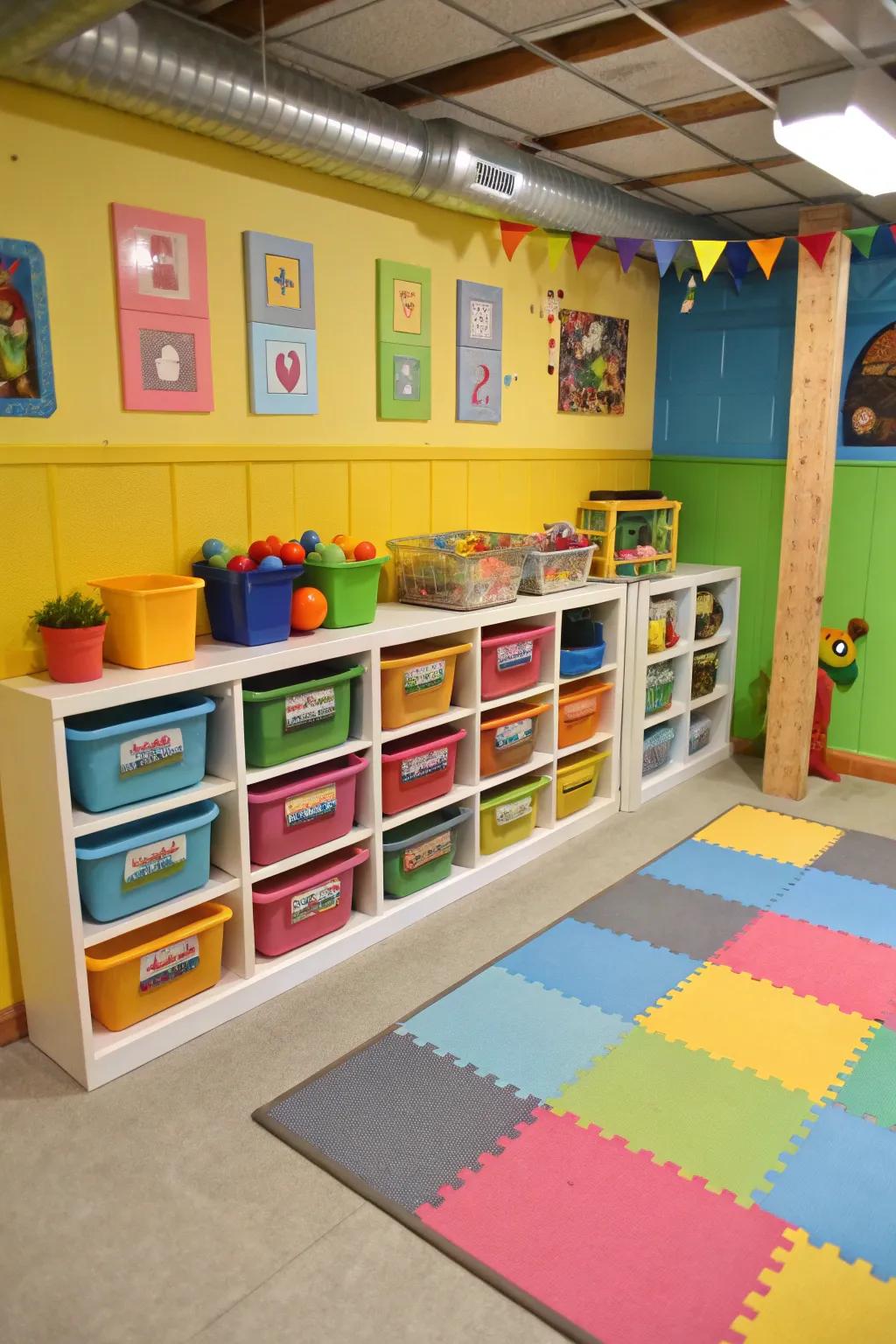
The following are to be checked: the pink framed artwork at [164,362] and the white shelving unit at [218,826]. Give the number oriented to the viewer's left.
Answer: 0

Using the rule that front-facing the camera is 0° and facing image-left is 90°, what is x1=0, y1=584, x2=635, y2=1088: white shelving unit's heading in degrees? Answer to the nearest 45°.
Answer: approximately 315°

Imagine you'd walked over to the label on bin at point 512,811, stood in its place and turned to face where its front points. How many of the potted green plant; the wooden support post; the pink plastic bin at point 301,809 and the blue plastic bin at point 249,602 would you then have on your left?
1

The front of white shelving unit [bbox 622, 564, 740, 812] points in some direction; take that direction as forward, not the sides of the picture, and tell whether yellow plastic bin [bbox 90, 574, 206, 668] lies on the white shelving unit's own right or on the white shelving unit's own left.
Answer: on the white shelving unit's own right

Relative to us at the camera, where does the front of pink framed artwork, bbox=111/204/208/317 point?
facing the viewer and to the right of the viewer

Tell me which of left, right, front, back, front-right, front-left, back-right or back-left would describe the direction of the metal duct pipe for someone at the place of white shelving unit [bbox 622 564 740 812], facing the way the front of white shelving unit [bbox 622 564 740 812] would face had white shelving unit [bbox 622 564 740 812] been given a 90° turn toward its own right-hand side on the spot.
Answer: front

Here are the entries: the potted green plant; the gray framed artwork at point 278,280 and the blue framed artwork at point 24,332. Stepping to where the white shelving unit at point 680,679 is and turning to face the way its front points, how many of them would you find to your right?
3

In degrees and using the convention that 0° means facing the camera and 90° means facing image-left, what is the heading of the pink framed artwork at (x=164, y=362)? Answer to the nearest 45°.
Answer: approximately 315°

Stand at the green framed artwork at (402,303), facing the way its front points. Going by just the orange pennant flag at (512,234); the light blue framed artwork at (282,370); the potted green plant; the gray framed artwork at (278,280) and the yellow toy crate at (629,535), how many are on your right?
3

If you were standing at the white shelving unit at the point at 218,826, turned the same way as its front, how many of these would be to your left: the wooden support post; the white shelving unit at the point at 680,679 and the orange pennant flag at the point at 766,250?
3
